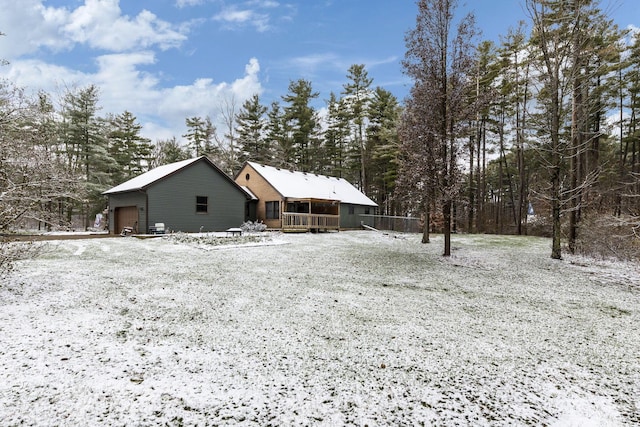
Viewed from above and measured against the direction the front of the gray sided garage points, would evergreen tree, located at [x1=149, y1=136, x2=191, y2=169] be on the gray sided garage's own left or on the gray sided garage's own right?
on the gray sided garage's own right

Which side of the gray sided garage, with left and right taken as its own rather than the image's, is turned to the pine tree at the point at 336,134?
back

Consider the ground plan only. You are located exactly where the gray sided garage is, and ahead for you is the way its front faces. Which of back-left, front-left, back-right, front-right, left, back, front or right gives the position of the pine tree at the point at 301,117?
back

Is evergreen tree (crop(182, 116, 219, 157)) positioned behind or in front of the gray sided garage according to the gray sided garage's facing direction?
behind

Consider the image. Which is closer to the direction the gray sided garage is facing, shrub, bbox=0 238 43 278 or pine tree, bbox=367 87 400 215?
the shrub

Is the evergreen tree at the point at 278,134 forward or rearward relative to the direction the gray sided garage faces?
rearward

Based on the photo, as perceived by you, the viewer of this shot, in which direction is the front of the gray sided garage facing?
facing the viewer and to the left of the viewer

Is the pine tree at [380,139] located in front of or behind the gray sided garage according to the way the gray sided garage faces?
behind

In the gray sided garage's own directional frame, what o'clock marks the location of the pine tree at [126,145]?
The pine tree is roughly at 4 o'clock from the gray sided garage.
